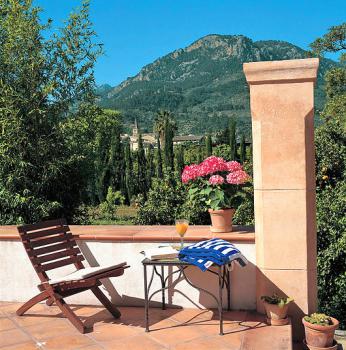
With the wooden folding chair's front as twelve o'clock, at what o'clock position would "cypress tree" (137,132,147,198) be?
The cypress tree is roughly at 8 o'clock from the wooden folding chair.

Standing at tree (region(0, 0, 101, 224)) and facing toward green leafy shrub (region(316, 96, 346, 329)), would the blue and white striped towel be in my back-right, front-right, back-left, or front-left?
front-right

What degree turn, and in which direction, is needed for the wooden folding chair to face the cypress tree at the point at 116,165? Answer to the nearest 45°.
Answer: approximately 135° to its left

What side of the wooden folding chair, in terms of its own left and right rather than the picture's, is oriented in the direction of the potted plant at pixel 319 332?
front

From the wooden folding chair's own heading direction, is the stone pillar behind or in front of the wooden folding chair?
in front

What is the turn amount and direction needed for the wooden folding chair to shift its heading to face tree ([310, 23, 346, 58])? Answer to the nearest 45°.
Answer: approximately 90° to its left

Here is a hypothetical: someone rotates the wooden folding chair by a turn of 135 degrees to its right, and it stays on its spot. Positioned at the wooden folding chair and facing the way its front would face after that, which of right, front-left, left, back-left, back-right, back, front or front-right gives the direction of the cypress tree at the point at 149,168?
right

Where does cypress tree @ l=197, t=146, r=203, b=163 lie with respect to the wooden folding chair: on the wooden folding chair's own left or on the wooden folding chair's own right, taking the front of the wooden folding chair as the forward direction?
on the wooden folding chair's own left

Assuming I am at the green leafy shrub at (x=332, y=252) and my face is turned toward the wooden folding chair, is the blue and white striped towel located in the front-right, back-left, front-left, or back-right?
front-left

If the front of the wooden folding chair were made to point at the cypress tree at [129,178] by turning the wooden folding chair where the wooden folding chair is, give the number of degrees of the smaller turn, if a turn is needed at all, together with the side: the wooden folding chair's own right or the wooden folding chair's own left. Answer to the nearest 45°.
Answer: approximately 135° to the wooden folding chair's own left

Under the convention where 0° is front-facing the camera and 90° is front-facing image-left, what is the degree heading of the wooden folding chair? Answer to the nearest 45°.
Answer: approximately 315°

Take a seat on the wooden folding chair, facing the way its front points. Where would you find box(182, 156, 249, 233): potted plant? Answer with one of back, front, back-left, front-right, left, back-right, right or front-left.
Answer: front-left

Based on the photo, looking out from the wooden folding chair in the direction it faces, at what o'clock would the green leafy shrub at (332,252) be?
The green leafy shrub is roughly at 10 o'clock from the wooden folding chair.

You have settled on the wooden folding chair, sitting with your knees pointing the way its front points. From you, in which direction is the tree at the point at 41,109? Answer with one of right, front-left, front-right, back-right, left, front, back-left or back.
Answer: back-left
